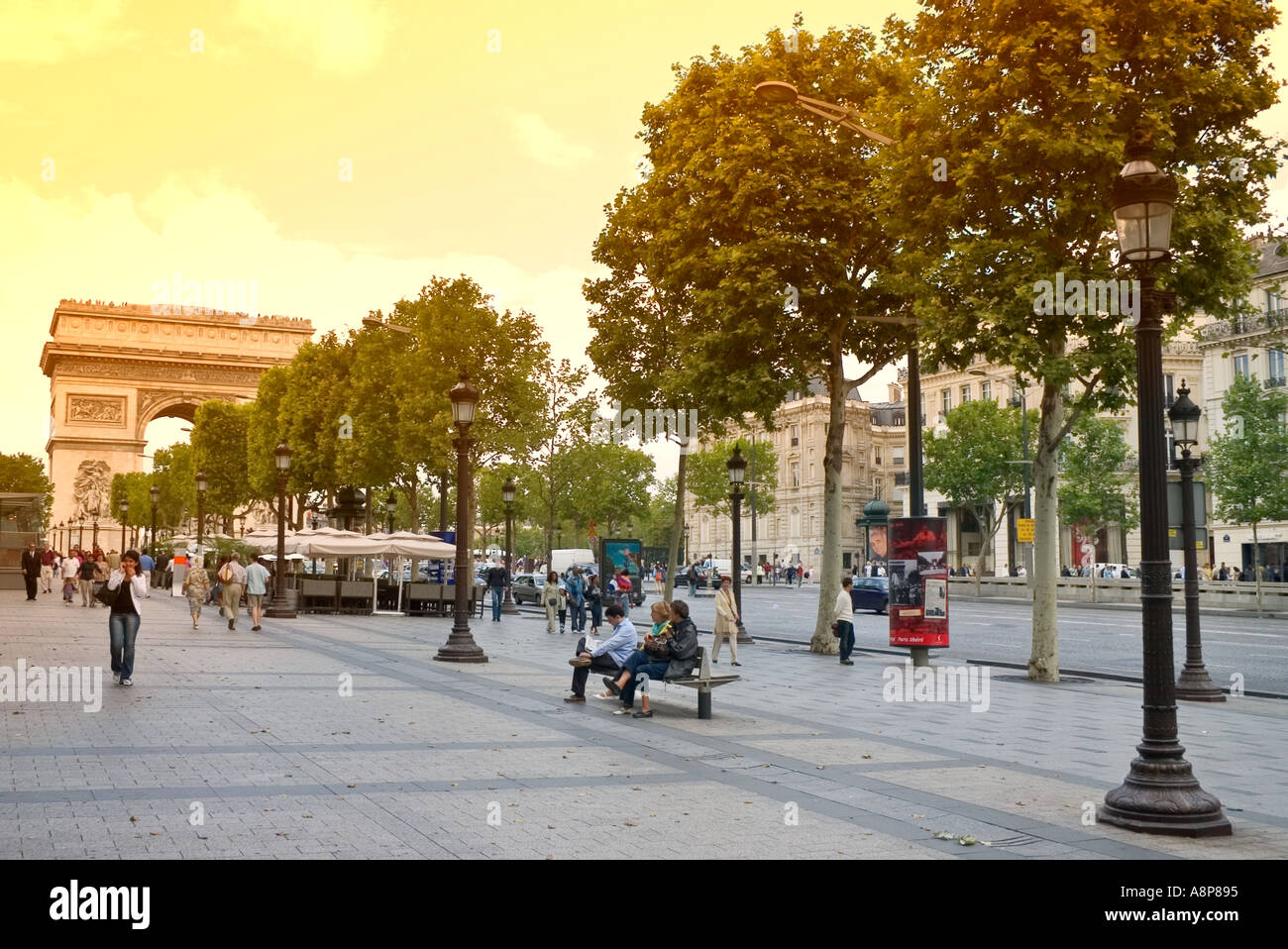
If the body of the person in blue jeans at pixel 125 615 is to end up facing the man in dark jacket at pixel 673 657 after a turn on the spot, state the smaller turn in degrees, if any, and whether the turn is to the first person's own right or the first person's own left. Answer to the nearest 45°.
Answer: approximately 45° to the first person's own left

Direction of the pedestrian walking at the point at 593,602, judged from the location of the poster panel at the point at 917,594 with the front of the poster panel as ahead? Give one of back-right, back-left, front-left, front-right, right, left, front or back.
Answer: back-right

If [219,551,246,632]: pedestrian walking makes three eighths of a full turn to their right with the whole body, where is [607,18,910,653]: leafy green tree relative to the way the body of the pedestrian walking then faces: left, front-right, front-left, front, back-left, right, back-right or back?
front

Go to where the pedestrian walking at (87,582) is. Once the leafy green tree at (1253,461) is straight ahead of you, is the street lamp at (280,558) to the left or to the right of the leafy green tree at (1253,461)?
right

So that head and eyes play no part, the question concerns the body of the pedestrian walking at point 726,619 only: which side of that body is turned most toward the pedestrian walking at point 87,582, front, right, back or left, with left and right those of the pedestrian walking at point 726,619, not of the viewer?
back

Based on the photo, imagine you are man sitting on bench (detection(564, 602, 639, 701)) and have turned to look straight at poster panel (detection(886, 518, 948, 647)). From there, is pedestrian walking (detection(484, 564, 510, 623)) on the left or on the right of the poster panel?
left

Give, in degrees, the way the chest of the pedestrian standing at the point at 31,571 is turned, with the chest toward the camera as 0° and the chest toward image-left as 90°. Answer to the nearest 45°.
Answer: approximately 0°

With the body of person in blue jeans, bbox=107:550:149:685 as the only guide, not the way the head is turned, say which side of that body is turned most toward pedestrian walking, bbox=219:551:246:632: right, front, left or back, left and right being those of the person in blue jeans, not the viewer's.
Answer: back

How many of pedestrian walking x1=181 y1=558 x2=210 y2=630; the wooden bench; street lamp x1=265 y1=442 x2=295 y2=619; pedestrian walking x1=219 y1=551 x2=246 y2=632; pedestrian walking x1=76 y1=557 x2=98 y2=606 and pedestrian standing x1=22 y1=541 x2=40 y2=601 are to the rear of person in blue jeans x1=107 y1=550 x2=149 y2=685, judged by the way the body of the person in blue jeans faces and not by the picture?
5

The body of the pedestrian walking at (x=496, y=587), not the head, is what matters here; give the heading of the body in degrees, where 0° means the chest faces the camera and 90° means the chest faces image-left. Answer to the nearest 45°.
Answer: approximately 0°

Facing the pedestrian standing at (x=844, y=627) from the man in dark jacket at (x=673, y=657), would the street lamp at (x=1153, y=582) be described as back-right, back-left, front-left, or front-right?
back-right
